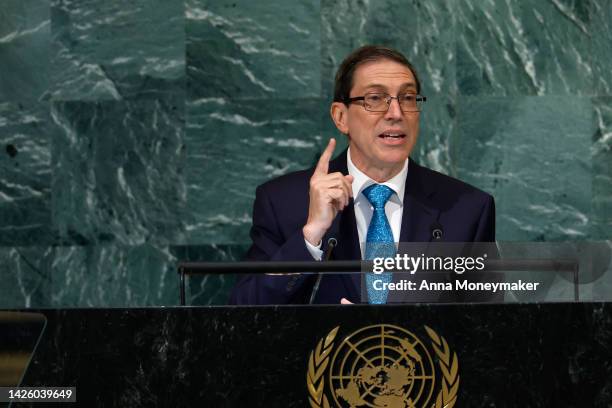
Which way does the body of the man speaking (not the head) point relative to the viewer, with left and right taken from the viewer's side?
facing the viewer
